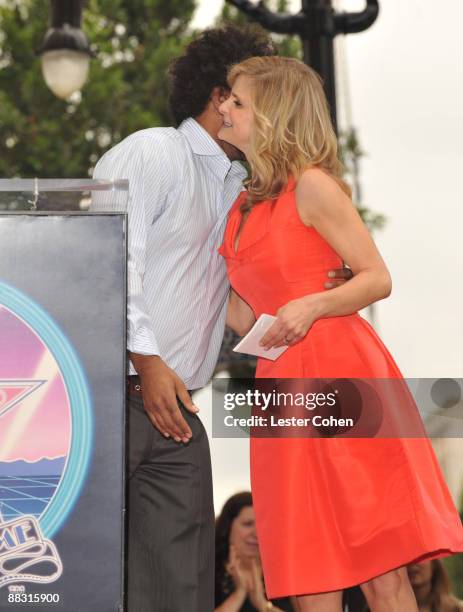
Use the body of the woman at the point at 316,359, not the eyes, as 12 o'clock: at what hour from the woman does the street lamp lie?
The street lamp is roughly at 2 o'clock from the woman.

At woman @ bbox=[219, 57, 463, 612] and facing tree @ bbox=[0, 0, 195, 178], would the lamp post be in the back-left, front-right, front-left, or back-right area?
front-right

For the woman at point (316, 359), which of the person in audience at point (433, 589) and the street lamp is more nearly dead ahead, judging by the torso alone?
the street lamp

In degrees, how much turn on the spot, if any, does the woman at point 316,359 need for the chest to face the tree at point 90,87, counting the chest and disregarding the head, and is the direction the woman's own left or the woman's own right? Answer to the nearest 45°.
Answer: approximately 90° to the woman's own right

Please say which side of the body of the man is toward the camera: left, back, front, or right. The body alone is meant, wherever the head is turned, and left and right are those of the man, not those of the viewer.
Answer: right

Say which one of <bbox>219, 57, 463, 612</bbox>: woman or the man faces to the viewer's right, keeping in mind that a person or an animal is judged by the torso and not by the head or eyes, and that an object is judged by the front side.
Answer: the man

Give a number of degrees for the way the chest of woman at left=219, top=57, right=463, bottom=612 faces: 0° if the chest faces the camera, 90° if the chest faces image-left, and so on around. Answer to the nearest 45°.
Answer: approximately 90°

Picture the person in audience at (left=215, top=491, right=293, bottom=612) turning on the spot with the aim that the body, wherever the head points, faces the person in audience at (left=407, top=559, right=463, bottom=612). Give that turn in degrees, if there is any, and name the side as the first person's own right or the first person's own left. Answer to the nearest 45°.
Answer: approximately 45° to the first person's own left

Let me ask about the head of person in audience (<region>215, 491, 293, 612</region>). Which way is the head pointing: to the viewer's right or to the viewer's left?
to the viewer's right

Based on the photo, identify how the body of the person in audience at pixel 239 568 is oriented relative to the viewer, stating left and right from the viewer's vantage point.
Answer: facing the viewer and to the right of the viewer

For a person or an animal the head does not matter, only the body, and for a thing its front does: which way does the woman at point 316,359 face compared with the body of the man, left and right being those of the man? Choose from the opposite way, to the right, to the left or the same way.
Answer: the opposite way

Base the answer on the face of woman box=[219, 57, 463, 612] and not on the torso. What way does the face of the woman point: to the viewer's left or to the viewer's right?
to the viewer's left

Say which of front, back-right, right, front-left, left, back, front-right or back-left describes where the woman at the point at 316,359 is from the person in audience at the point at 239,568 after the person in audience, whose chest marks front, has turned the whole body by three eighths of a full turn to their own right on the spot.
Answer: left
